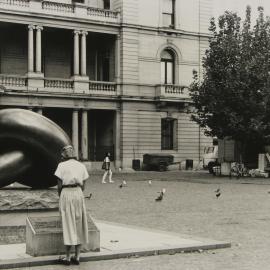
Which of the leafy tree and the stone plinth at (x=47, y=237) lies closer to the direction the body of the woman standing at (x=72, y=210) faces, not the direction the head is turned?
the stone plinth

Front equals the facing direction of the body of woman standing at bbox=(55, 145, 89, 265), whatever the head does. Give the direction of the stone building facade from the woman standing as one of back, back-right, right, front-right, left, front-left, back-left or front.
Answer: front-right

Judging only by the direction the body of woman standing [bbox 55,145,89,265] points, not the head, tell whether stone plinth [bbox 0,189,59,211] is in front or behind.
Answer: in front

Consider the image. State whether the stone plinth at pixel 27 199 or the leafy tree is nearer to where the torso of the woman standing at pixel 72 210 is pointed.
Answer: the stone plinth

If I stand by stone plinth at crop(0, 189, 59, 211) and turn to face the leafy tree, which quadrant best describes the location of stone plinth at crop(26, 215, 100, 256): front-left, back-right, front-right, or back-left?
back-right

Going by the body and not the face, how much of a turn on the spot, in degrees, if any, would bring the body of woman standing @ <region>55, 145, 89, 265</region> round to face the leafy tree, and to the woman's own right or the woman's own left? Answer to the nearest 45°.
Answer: approximately 45° to the woman's own right

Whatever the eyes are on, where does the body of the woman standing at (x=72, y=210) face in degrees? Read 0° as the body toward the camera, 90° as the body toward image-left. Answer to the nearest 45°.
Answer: approximately 135°

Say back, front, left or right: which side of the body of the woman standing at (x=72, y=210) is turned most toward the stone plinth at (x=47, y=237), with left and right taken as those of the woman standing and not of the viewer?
front
